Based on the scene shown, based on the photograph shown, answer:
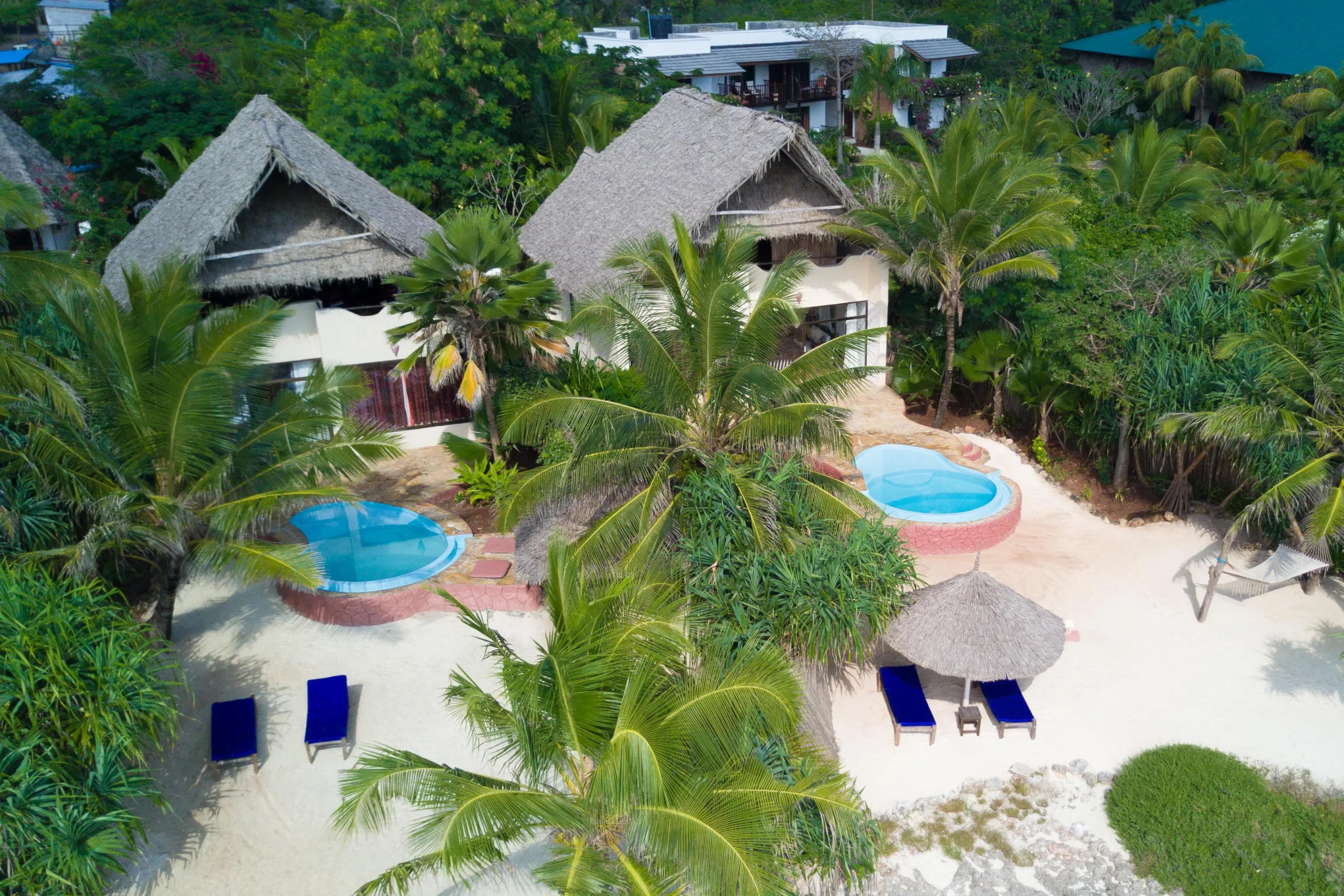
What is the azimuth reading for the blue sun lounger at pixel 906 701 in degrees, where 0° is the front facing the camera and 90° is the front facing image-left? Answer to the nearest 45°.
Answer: approximately 0°

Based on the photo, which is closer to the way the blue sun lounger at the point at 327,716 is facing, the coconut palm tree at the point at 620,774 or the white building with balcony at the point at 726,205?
the coconut palm tree

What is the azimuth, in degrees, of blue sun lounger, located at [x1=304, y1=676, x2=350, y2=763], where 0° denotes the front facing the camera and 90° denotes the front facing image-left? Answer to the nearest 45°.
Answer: approximately 0°

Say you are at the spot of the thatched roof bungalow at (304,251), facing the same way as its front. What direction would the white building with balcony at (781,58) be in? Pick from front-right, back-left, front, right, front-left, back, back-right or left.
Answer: back-left

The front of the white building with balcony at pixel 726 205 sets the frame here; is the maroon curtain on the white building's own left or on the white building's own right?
on the white building's own right

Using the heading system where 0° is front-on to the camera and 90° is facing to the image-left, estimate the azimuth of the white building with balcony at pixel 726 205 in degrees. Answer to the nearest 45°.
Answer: approximately 315°

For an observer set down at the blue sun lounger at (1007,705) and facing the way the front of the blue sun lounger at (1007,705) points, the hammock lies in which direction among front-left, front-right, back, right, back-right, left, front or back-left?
back-left

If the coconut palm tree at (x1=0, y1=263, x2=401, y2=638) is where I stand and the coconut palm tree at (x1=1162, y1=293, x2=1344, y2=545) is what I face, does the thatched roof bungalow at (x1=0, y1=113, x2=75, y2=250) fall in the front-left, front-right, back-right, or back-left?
back-left

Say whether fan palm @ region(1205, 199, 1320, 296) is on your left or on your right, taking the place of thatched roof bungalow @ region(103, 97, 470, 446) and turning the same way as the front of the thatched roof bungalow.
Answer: on your left
